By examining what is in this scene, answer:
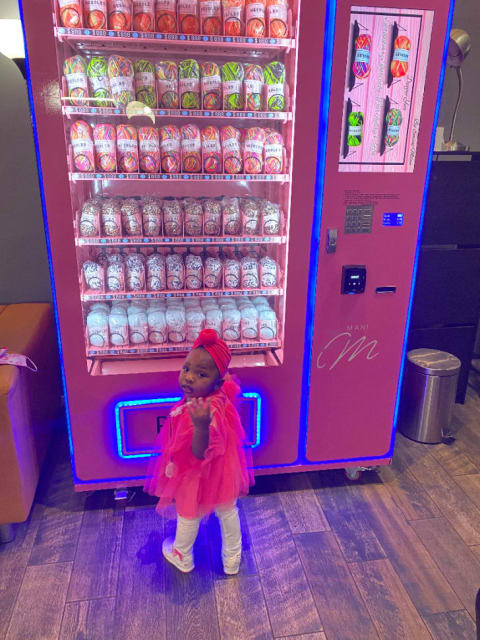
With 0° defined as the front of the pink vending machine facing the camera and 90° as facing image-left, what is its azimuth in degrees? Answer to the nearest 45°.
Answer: approximately 0°
